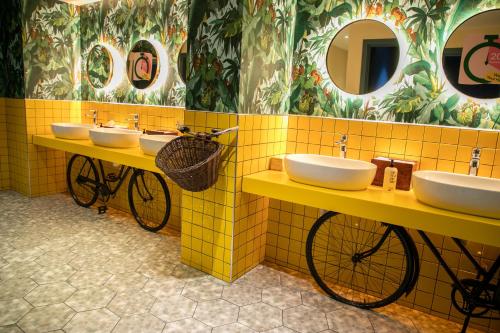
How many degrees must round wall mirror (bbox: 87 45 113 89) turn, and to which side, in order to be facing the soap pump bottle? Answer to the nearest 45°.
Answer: approximately 90° to its left

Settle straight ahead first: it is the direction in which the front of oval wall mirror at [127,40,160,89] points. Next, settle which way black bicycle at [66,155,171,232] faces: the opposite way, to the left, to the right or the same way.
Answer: to the left

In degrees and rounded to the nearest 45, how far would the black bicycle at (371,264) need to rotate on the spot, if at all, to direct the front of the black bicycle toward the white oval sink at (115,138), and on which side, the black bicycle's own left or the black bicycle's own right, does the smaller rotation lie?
0° — it already faces it

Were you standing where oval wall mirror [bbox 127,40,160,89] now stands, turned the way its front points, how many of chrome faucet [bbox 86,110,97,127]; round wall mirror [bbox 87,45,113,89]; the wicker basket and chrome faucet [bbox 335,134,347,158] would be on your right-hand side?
2

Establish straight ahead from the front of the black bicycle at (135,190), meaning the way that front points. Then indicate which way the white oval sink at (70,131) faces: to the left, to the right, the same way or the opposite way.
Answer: to the right

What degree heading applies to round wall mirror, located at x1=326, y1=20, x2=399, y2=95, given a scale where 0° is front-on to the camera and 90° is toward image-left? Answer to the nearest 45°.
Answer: approximately 0°

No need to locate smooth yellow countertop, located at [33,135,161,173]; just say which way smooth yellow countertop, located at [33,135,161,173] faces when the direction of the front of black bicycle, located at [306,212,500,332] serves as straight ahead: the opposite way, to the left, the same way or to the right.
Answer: to the left

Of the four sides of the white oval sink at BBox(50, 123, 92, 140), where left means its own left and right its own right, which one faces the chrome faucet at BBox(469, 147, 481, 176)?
left

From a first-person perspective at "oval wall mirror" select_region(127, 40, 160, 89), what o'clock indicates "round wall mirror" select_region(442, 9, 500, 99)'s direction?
The round wall mirror is roughly at 9 o'clock from the oval wall mirror.

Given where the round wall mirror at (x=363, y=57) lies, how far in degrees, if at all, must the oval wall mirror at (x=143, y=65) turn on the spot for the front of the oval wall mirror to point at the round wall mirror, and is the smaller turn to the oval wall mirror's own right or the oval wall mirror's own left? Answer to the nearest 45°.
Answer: approximately 90° to the oval wall mirror's own left

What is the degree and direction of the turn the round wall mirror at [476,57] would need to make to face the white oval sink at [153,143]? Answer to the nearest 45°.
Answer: approximately 90° to its right

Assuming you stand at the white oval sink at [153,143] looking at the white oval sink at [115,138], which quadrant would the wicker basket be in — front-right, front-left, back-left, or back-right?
back-left

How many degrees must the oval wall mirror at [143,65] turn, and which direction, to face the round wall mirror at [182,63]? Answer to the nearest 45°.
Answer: approximately 90° to its left

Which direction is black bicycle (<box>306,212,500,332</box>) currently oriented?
to the viewer's left
